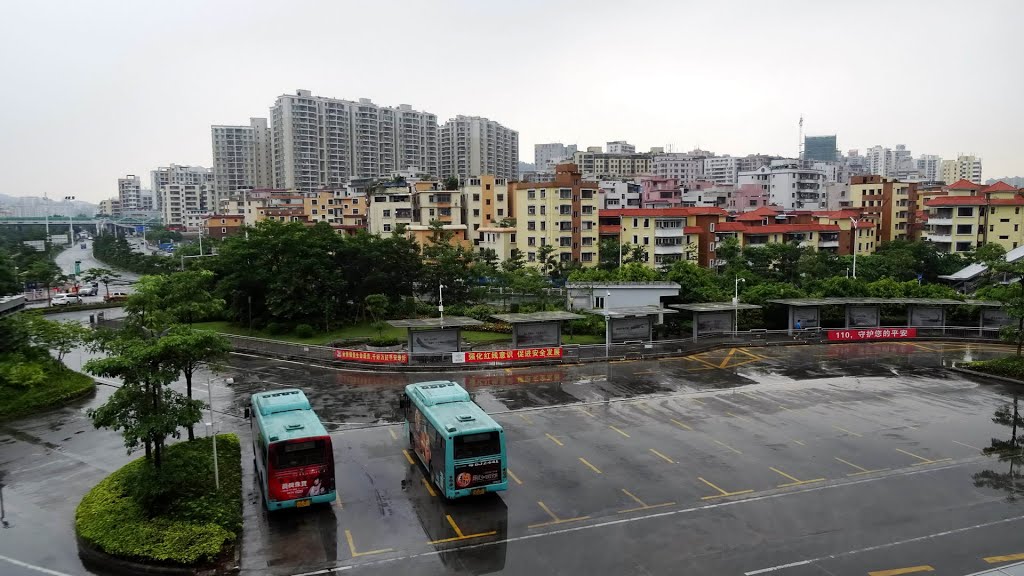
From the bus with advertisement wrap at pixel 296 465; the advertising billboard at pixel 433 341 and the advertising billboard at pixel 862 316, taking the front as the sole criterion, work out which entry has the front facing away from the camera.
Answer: the bus with advertisement wrap

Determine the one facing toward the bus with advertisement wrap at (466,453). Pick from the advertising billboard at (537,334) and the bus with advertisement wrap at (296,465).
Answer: the advertising billboard

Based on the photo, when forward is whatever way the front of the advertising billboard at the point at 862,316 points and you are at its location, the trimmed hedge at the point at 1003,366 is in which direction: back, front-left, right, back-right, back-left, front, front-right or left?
front-left

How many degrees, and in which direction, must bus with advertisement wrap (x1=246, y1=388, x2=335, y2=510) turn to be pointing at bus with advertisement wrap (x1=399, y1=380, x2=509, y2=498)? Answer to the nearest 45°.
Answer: approximately 90° to its right

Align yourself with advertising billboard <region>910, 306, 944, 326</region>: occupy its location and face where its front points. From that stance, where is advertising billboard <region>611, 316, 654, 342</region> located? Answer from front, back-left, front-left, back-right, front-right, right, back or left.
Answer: front-right

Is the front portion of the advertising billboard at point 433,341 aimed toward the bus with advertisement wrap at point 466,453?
yes

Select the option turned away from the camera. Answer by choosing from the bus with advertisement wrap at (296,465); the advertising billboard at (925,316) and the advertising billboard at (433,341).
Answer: the bus with advertisement wrap

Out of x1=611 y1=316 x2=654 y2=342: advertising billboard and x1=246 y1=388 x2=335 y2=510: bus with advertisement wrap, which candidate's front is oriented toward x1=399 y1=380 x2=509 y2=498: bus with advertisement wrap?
the advertising billboard
